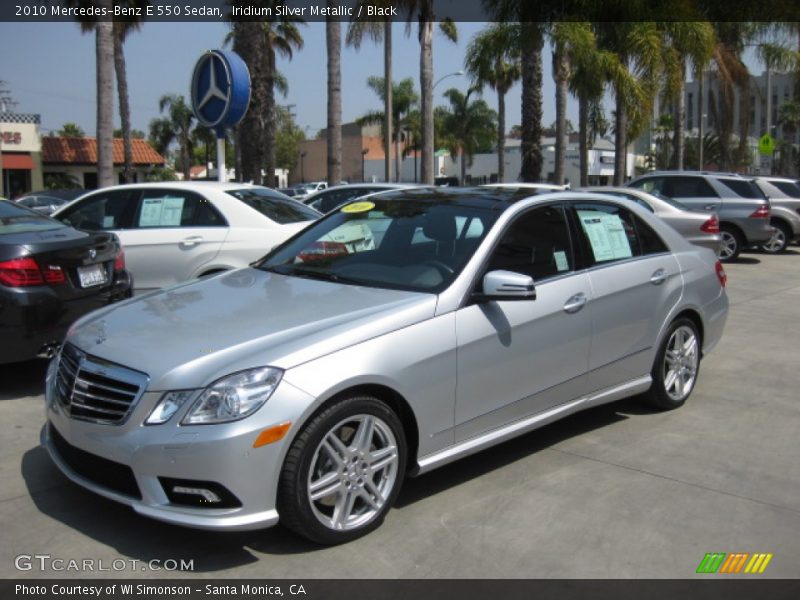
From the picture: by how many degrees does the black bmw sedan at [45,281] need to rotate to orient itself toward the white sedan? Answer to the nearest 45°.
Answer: approximately 90° to its right

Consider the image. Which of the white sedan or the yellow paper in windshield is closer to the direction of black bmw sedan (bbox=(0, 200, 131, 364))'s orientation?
the white sedan

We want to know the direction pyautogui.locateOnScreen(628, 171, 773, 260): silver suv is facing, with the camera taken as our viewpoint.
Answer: facing to the left of the viewer

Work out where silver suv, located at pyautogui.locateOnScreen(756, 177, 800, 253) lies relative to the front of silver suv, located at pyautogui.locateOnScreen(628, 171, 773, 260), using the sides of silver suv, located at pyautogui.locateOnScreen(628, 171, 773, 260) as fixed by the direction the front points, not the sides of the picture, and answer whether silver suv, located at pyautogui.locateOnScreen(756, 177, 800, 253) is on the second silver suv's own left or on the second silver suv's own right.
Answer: on the second silver suv's own right

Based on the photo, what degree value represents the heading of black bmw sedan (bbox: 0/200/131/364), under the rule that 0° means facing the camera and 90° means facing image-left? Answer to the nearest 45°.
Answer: approximately 135°
